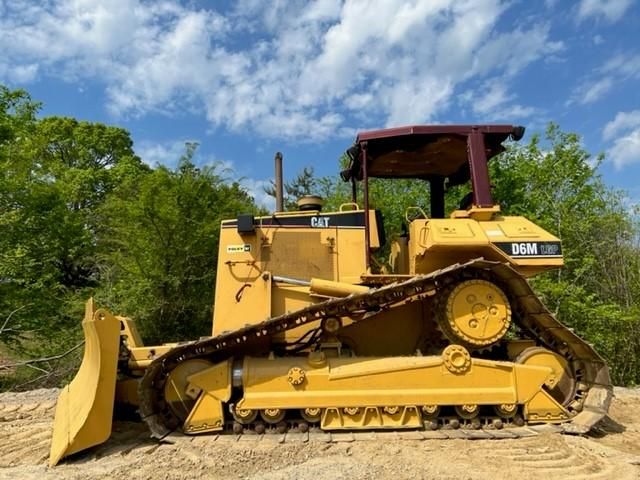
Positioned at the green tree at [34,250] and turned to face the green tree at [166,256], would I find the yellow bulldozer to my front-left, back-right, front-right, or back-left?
front-right

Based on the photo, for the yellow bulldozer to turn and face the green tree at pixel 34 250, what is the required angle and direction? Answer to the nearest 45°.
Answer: approximately 45° to its right

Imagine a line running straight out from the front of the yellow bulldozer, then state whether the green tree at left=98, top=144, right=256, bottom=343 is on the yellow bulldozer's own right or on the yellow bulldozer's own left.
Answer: on the yellow bulldozer's own right

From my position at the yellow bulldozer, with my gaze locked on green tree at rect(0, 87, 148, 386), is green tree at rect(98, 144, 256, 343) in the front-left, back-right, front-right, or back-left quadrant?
front-right

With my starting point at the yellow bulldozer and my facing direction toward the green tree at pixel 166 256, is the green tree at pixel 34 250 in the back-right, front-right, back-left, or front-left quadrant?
front-left

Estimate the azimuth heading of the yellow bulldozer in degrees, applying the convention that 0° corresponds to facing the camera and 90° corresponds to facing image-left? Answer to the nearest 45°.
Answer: approximately 90°
